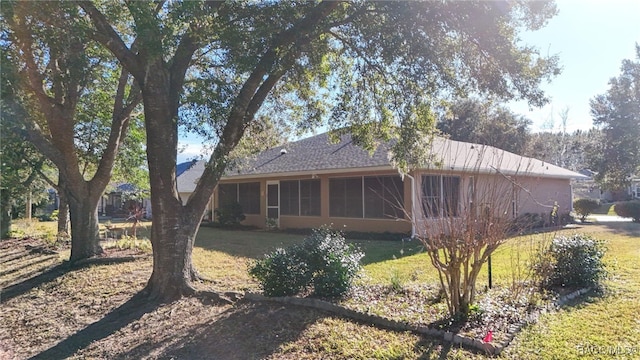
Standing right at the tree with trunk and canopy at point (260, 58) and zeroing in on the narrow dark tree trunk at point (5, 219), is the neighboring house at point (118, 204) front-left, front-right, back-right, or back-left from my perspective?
front-right

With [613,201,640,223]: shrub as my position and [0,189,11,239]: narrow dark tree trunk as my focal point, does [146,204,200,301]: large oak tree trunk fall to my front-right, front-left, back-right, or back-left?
front-left

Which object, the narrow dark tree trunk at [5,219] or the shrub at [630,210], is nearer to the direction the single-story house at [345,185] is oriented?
the shrub

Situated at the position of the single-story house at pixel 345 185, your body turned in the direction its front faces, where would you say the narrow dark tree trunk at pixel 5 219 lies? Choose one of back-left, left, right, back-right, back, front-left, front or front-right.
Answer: back-left

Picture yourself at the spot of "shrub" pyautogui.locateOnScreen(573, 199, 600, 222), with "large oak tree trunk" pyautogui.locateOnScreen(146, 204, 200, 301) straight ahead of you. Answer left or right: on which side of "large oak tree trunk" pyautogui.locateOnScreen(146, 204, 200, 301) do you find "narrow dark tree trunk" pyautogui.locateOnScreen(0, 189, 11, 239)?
right

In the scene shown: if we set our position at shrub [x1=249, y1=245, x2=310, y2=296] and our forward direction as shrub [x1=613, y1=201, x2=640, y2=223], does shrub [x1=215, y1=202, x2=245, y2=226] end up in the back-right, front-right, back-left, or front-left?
front-left

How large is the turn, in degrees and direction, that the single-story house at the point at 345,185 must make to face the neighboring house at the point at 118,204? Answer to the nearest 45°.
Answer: approximately 90° to its left

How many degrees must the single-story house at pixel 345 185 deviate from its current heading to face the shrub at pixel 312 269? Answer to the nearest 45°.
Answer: approximately 135° to its right

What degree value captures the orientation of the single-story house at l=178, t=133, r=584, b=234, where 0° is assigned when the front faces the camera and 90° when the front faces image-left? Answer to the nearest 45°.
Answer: approximately 225°
